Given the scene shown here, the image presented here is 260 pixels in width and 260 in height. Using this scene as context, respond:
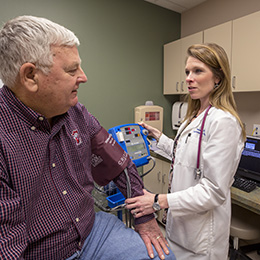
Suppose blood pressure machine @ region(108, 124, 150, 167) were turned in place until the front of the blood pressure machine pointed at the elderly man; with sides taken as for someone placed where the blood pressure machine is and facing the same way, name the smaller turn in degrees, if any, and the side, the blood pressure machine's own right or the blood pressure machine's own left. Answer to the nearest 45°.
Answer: approximately 45° to the blood pressure machine's own right

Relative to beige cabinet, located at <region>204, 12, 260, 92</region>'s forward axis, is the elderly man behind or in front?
in front

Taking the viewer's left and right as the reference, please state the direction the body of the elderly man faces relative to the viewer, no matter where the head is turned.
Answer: facing the viewer and to the right of the viewer

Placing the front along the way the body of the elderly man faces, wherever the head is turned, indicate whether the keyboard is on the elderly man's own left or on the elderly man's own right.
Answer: on the elderly man's own left

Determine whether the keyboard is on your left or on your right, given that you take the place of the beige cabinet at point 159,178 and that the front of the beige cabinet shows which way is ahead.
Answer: on your left

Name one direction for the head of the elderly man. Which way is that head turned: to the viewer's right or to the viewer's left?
to the viewer's right

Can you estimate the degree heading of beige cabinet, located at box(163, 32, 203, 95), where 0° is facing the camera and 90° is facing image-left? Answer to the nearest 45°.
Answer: approximately 45°

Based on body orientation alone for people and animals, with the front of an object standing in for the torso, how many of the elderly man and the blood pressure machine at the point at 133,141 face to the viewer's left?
0

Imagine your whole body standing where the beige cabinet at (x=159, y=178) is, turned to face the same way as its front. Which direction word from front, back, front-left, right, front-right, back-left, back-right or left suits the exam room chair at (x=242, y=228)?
left

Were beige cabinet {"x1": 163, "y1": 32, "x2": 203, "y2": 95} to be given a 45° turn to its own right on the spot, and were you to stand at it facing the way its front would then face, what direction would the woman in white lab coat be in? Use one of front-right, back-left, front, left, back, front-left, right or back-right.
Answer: left

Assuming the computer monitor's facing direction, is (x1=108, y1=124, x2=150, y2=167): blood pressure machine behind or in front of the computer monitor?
in front

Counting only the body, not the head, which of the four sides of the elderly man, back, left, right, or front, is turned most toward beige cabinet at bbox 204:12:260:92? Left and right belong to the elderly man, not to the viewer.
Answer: left

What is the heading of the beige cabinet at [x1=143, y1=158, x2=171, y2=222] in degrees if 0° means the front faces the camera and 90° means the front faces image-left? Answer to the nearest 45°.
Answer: approximately 45°
